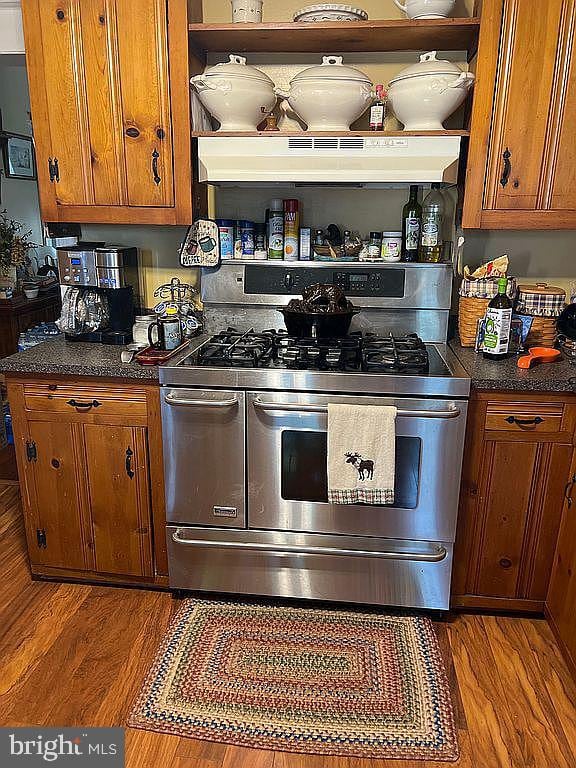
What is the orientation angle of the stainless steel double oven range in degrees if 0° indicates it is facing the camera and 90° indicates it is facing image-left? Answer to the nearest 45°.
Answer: approximately 0°

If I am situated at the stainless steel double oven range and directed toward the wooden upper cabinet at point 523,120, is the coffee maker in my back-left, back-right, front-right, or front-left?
back-left

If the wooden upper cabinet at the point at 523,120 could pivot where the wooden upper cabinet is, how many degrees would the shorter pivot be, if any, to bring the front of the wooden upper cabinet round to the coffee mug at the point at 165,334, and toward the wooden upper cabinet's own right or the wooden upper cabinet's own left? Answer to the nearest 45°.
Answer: approximately 90° to the wooden upper cabinet's own right
